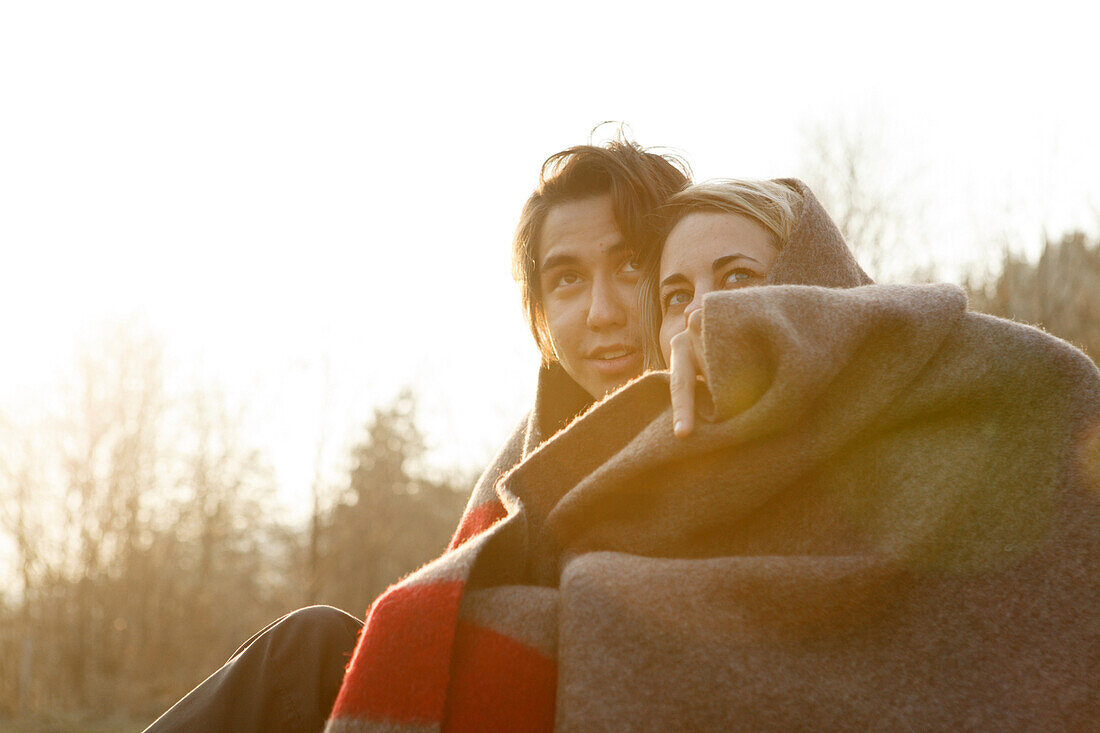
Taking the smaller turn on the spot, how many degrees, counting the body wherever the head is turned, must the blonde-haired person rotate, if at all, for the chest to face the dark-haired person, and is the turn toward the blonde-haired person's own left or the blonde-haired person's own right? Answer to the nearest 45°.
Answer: approximately 90° to the blonde-haired person's own right

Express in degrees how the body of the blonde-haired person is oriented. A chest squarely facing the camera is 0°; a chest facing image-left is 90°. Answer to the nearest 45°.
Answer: approximately 45°

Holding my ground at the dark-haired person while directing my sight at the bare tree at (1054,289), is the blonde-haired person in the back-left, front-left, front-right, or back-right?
back-right

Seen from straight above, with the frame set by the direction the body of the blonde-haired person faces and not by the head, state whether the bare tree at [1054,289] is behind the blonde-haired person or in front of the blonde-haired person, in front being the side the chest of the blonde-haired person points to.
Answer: behind
